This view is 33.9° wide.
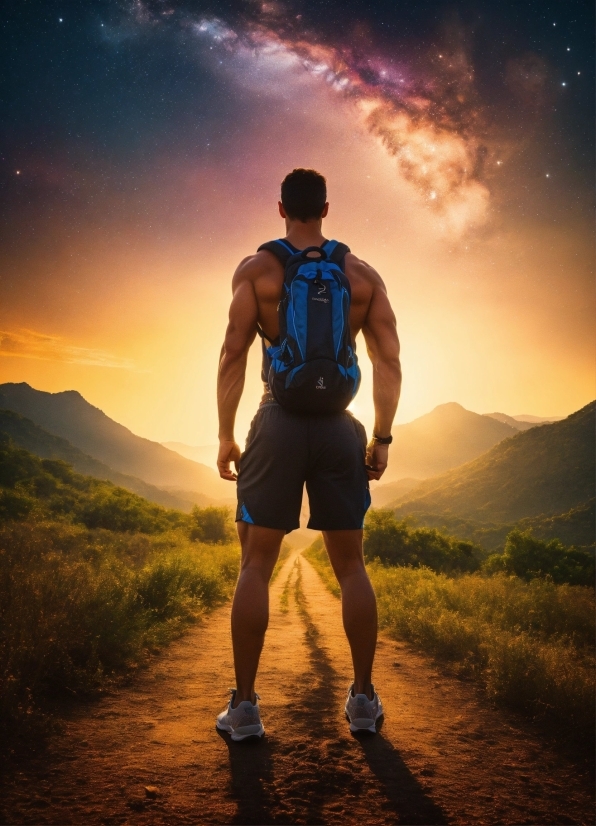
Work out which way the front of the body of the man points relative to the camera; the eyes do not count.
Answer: away from the camera

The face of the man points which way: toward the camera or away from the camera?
away from the camera

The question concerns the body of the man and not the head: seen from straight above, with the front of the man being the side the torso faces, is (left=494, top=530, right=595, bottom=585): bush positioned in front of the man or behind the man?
in front

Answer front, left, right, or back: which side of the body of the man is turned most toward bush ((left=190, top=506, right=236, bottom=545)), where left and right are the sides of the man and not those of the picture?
front

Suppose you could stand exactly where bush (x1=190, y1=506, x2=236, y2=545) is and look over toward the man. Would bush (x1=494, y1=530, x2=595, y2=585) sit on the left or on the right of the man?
left
